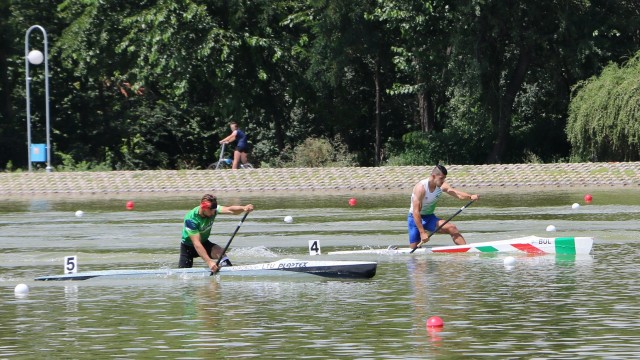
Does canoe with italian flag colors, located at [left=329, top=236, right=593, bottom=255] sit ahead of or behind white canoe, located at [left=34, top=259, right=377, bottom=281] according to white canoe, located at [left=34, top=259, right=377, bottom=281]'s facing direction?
ahead

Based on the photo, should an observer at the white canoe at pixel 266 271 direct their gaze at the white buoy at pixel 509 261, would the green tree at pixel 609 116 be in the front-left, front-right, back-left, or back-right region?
front-left

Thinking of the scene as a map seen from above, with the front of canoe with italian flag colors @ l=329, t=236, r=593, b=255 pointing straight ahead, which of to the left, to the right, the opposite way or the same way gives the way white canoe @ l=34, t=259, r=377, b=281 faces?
the same way

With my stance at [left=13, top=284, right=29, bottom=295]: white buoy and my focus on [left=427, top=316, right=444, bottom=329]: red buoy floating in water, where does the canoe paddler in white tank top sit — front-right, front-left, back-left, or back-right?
front-left

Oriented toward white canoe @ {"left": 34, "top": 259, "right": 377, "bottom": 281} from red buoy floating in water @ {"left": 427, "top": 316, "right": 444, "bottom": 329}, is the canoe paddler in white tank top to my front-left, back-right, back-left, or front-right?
front-right

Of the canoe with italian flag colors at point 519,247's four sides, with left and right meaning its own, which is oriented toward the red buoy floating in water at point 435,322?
right

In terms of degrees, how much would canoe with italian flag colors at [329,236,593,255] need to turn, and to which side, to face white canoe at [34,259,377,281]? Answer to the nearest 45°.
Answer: approximately 135° to its right

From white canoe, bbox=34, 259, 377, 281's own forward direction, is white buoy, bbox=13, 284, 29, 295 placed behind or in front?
behind

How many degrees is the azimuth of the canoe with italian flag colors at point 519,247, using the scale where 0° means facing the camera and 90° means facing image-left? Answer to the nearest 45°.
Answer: approximately 270°

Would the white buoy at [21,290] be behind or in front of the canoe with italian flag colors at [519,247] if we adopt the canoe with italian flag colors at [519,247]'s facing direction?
behind

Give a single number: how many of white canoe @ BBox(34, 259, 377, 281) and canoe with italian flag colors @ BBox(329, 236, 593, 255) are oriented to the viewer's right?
2

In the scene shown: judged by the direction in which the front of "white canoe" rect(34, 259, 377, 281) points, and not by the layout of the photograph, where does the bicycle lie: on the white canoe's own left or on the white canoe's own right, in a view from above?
on the white canoe's own left

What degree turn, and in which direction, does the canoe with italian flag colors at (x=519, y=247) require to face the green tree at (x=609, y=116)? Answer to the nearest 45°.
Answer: approximately 90° to its left

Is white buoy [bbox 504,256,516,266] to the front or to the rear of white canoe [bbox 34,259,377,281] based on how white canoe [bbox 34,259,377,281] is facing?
to the front

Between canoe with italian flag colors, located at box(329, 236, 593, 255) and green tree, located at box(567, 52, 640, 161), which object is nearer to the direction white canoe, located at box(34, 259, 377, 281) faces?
the canoe with italian flag colors

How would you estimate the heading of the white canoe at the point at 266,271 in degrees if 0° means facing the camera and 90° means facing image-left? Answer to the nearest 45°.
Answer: approximately 270°
